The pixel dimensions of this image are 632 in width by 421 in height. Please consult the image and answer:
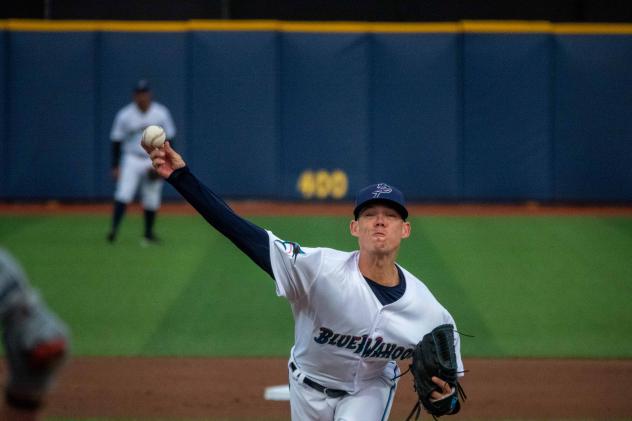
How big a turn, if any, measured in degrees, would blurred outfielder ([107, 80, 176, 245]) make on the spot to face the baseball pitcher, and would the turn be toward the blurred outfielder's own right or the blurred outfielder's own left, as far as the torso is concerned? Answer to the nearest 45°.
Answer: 0° — they already face them

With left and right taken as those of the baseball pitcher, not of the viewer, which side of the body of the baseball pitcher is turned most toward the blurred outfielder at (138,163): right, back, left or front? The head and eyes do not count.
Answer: back

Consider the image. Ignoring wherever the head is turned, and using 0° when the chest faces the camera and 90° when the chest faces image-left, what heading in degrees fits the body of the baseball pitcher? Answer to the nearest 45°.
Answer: approximately 0°

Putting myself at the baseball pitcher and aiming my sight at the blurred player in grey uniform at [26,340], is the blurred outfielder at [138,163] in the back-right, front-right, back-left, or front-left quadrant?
back-right

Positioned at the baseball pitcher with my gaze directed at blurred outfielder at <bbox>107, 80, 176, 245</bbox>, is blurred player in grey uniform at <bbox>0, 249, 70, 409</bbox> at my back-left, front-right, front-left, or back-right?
back-left

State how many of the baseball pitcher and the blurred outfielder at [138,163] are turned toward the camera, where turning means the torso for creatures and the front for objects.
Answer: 2

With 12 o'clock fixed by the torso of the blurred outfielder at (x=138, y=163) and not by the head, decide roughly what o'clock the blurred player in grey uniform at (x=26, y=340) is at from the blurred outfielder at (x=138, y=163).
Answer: the blurred player in grey uniform at (x=26, y=340) is roughly at 12 o'clock from the blurred outfielder at (x=138, y=163).
